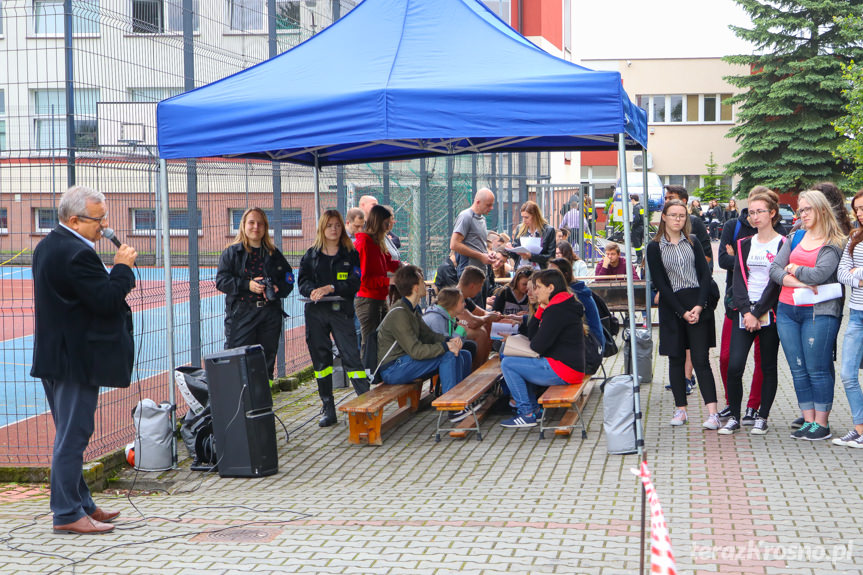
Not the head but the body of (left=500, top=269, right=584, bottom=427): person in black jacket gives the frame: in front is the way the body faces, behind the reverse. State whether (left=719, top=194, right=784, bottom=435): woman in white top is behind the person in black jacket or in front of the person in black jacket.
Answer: behind

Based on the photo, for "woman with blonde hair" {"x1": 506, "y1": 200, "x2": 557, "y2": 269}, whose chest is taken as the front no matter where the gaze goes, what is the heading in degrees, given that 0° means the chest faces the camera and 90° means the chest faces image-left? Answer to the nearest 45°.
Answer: approximately 45°

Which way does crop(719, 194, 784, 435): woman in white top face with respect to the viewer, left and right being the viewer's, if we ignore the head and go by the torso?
facing the viewer and to the left of the viewer

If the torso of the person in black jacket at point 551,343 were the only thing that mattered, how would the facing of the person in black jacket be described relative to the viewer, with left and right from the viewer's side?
facing to the left of the viewer

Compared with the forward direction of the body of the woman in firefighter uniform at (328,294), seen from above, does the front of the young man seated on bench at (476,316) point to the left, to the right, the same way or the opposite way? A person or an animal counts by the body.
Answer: to the left

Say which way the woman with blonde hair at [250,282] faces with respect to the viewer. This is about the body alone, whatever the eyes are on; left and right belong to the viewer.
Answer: facing the viewer

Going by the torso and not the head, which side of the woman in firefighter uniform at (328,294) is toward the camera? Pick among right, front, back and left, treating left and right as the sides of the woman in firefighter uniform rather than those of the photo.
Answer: front

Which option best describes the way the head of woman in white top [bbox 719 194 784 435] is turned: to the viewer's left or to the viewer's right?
to the viewer's left

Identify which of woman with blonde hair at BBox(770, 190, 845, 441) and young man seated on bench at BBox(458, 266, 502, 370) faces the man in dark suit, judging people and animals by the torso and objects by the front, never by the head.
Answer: the woman with blonde hair

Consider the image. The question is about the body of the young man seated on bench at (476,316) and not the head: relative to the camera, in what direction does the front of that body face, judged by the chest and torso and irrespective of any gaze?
to the viewer's right

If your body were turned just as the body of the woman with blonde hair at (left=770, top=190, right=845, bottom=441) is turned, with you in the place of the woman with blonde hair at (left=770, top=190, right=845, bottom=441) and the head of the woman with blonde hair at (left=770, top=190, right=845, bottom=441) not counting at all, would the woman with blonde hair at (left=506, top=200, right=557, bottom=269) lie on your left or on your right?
on your right

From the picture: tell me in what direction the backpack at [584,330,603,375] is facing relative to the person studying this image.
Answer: facing to the right of the viewer

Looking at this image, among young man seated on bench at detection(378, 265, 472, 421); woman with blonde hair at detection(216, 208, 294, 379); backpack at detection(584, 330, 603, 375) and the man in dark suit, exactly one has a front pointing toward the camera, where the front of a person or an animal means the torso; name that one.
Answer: the woman with blonde hair
